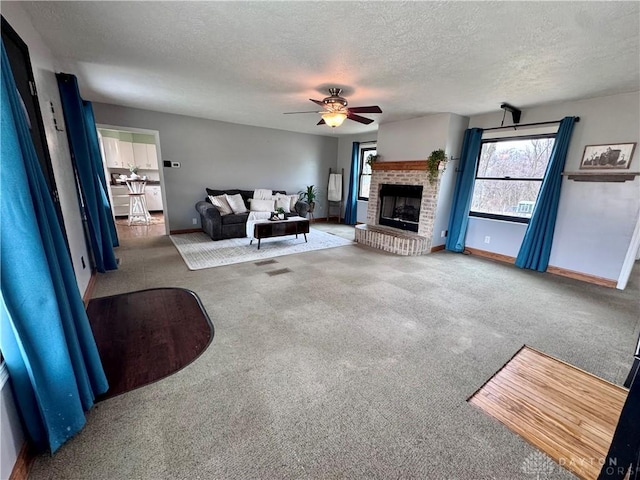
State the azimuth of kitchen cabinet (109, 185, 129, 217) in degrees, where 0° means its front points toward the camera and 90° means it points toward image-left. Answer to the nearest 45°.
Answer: approximately 0°

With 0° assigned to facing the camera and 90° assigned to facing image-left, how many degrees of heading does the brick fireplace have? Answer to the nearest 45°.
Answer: approximately 45°

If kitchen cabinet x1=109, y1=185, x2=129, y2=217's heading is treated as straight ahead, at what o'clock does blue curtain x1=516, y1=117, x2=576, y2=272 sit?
The blue curtain is roughly at 11 o'clock from the kitchen cabinet.

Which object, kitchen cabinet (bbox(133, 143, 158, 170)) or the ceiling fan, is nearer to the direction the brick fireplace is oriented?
the ceiling fan

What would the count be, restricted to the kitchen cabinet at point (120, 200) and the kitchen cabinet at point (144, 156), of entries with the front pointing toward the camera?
2

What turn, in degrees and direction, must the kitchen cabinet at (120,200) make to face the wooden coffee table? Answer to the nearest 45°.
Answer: approximately 45° to its left
